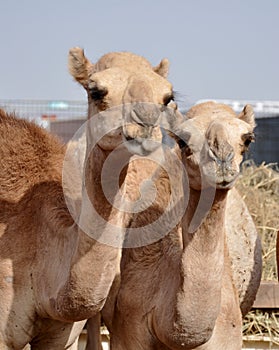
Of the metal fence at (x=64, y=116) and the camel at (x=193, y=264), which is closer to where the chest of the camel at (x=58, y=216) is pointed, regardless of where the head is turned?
the camel

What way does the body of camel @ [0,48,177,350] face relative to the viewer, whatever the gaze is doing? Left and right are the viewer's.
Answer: facing the viewer and to the right of the viewer

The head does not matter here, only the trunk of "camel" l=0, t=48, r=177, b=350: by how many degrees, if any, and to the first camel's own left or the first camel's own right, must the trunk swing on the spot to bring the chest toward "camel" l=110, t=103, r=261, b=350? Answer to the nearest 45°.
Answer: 0° — it already faces it

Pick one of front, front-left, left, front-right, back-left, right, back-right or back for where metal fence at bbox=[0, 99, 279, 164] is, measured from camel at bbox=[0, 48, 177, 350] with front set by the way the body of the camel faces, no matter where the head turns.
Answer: back-left
